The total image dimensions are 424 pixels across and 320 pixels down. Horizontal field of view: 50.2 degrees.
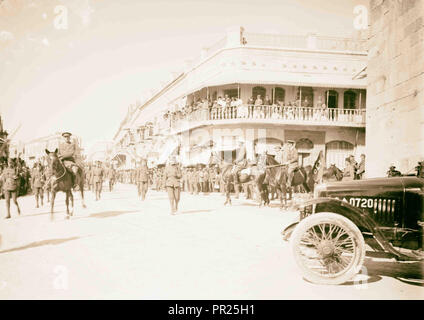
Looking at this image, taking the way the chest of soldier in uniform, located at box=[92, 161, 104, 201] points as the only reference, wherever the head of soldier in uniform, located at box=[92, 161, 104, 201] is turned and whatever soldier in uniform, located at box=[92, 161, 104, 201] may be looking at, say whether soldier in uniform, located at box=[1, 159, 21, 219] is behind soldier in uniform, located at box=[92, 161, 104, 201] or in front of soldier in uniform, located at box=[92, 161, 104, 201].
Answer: in front

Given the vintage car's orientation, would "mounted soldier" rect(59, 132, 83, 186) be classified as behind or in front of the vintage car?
in front

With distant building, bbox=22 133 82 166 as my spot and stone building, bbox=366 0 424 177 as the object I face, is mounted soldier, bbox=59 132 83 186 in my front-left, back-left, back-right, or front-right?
front-right

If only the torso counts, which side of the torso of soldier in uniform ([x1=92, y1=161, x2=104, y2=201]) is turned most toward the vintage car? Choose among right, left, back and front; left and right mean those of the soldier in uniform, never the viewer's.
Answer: front

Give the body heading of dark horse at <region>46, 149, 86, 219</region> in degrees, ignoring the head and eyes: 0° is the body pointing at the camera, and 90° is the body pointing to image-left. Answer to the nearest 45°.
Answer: approximately 45°

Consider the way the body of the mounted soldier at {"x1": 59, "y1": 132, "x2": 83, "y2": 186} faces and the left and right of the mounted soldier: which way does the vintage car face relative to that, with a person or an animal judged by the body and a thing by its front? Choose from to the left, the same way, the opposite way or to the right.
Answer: to the right

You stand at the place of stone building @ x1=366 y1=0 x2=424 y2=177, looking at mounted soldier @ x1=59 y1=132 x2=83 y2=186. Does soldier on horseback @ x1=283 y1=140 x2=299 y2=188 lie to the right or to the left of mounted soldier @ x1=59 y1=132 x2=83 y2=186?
right

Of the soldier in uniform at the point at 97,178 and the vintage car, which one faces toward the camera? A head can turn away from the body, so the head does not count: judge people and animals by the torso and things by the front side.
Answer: the soldier in uniform

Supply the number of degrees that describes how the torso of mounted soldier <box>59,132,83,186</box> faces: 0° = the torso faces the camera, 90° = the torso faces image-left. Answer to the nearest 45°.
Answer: approximately 45°

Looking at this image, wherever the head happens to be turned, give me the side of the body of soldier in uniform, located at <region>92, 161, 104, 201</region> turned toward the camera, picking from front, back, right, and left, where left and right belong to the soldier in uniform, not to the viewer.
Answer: front

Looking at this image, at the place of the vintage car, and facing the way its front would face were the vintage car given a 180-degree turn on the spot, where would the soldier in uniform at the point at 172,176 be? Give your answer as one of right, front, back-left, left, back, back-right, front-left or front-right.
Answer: back-left

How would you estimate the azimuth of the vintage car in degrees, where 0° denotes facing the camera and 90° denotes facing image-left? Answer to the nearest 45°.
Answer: approximately 90°

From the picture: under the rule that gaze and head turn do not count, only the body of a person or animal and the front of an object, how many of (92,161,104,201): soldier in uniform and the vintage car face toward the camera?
1

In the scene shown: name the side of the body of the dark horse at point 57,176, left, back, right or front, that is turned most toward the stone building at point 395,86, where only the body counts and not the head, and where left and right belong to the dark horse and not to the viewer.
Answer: left
